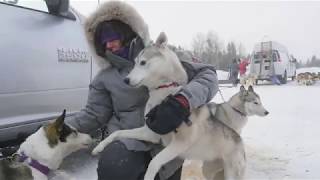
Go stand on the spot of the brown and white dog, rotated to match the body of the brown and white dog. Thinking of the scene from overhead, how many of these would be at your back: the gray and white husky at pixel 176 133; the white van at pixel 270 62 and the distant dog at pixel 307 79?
0

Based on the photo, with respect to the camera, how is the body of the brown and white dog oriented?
to the viewer's right

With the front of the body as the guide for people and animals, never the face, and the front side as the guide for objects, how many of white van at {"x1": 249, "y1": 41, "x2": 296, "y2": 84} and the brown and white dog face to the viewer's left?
0

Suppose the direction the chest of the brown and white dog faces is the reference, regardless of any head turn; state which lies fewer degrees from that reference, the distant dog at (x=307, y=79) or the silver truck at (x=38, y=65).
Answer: the distant dog

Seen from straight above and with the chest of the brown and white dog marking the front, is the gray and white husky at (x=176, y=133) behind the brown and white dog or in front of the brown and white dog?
in front
